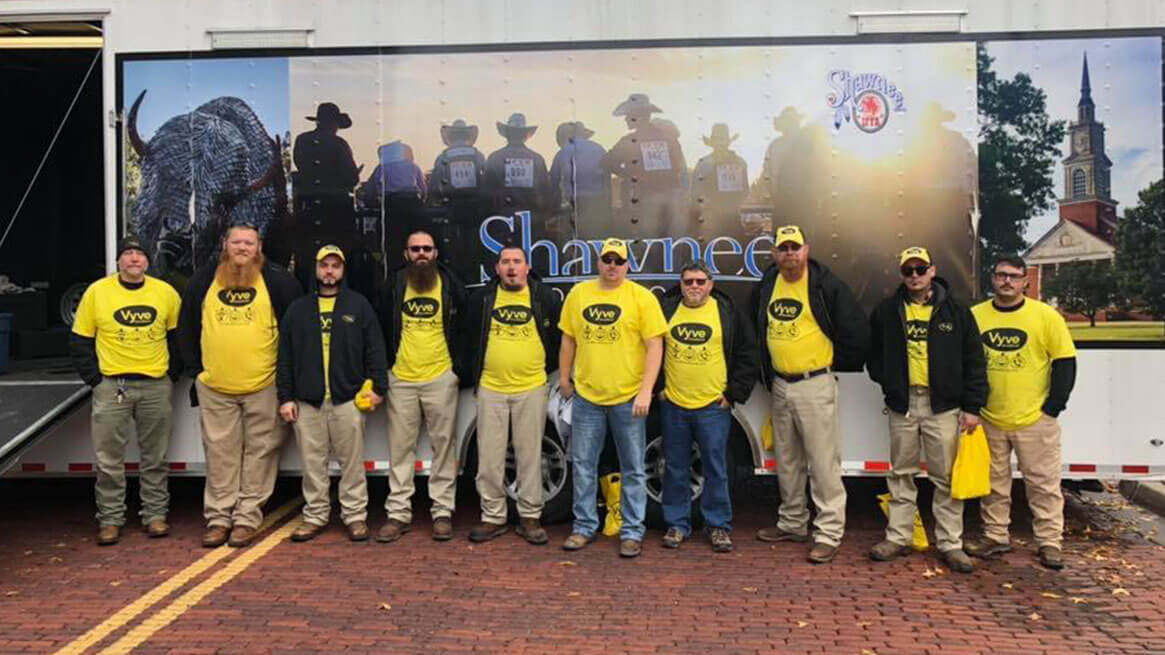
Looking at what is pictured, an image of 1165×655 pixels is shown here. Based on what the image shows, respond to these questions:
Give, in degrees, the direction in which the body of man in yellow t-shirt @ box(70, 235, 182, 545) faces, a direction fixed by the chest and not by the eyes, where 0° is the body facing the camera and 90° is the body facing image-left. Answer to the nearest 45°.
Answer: approximately 0°

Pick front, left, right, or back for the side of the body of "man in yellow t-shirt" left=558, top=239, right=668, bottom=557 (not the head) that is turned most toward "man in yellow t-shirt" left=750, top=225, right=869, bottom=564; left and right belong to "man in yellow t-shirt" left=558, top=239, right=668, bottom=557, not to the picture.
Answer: left

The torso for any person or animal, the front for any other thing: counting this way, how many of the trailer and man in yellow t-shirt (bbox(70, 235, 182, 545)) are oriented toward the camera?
1

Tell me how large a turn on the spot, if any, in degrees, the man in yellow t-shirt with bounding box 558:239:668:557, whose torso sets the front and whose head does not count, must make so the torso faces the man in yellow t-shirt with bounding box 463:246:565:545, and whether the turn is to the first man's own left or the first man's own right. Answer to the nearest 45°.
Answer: approximately 90° to the first man's own right

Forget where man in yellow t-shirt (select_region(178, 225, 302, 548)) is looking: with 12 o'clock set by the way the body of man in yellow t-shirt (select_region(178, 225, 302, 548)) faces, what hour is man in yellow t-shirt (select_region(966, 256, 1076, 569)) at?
man in yellow t-shirt (select_region(966, 256, 1076, 569)) is roughly at 10 o'clock from man in yellow t-shirt (select_region(178, 225, 302, 548)).
